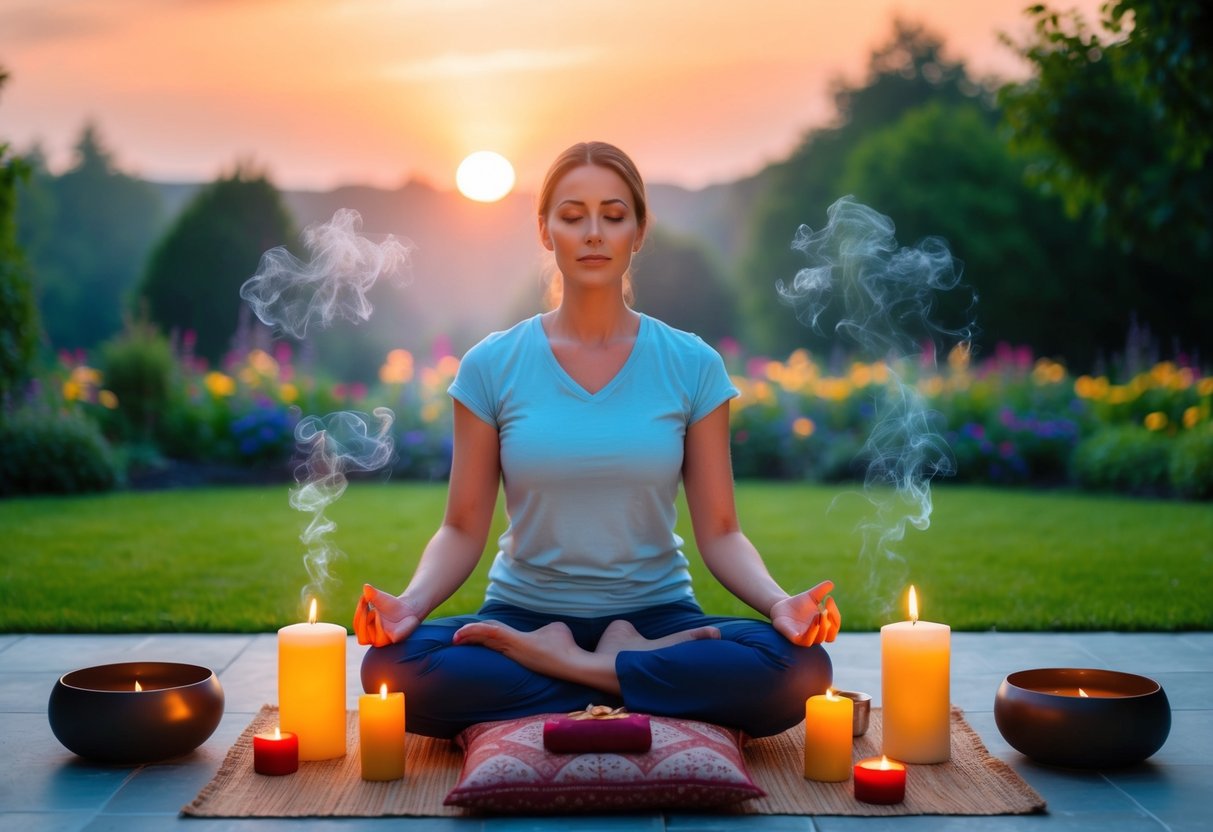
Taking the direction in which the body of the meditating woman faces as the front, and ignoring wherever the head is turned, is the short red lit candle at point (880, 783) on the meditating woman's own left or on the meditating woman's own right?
on the meditating woman's own left

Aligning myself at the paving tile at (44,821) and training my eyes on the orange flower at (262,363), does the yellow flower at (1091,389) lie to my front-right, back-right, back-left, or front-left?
front-right

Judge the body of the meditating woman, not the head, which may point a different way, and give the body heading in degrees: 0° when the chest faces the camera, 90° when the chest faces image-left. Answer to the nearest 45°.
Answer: approximately 0°

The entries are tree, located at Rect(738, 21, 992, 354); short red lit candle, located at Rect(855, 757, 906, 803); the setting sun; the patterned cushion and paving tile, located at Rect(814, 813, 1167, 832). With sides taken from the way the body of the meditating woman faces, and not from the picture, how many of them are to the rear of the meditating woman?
2

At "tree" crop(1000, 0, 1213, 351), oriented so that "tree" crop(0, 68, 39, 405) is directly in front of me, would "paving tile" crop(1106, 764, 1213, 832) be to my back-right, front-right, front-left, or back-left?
front-left

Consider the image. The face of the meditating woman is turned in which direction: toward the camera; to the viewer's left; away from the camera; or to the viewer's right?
toward the camera

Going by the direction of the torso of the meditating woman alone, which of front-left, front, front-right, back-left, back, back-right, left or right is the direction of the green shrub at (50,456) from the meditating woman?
back-right

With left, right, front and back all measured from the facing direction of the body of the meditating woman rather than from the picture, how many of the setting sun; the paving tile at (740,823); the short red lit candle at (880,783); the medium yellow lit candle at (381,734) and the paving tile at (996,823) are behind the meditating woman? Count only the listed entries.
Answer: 1

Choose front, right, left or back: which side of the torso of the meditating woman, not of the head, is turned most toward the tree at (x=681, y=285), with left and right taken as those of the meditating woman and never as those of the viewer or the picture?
back

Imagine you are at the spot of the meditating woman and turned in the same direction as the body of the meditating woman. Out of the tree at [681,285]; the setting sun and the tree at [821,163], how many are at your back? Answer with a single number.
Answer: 3

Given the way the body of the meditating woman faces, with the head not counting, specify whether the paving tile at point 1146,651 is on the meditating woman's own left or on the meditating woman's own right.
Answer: on the meditating woman's own left

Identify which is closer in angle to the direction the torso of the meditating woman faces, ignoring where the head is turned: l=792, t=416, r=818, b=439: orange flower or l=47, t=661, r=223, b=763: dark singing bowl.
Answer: the dark singing bowl

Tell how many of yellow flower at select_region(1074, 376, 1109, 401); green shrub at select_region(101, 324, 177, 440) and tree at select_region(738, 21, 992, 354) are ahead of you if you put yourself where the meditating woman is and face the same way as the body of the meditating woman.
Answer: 0

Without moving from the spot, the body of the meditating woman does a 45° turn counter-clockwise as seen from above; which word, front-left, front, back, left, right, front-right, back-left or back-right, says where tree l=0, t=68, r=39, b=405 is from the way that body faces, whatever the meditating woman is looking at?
back

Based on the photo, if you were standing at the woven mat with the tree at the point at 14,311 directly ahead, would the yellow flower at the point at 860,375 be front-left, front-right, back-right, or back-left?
front-right

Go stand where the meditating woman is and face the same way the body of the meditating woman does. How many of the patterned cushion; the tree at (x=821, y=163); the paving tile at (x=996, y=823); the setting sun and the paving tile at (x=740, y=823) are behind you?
2

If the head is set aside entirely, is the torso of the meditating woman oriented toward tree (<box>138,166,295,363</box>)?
no

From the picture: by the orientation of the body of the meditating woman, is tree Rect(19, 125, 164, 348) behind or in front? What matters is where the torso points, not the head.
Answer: behind

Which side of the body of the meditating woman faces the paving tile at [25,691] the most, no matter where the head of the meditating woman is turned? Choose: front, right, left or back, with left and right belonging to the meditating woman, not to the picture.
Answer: right

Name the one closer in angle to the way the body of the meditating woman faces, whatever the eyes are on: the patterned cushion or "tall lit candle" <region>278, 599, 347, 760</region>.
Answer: the patterned cushion
